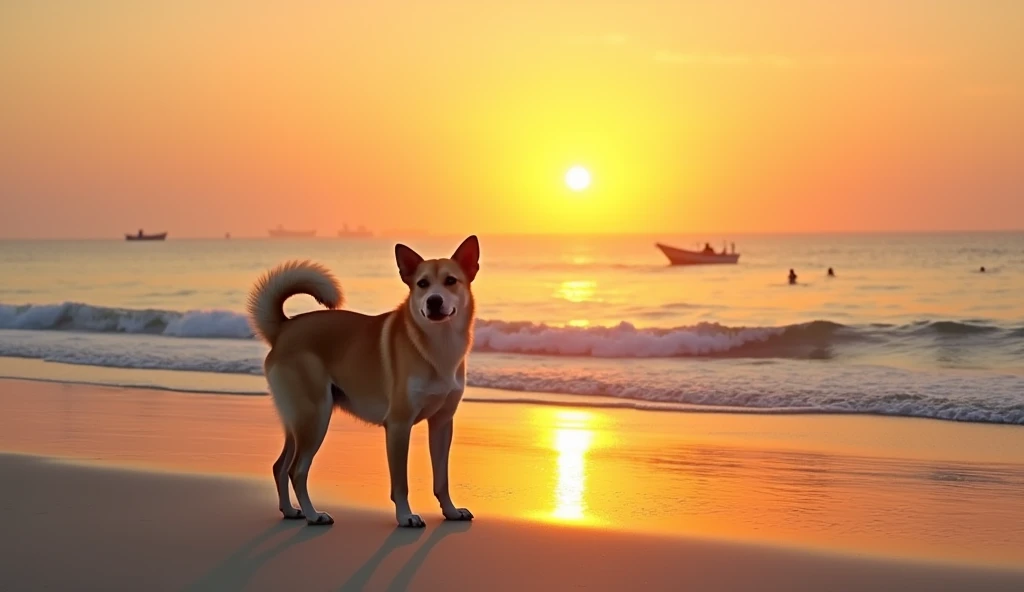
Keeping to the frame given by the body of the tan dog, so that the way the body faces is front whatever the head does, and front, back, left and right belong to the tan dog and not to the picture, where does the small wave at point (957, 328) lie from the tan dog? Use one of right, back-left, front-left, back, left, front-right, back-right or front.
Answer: left

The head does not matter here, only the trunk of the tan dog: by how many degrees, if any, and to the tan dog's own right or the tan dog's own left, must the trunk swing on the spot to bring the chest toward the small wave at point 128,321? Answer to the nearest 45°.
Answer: approximately 135° to the tan dog's own left

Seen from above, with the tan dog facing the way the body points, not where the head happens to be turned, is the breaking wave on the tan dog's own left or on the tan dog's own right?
on the tan dog's own left

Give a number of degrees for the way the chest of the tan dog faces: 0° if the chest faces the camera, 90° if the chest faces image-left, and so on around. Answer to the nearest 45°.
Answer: approximately 315°
